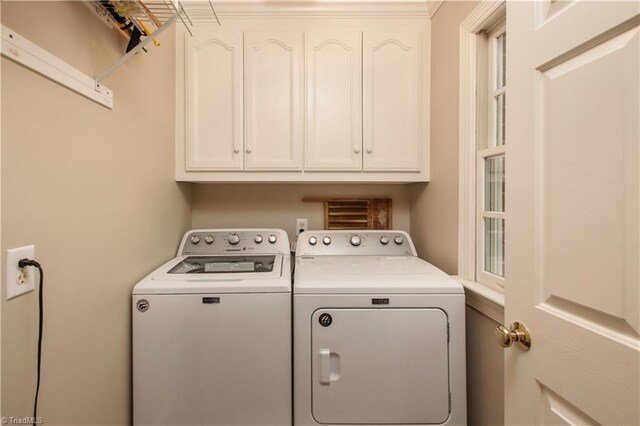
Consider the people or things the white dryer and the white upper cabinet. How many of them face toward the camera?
2

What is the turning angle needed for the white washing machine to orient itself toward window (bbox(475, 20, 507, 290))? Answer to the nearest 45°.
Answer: approximately 90° to its left

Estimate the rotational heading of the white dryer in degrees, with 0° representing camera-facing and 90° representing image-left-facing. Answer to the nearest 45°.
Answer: approximately 0°

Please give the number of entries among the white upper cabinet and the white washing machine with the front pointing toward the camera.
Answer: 2

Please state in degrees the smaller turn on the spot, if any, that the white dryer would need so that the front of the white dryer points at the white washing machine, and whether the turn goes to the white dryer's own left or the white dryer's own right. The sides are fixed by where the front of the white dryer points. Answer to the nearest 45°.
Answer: approximately 90° to the white dryer's own right
